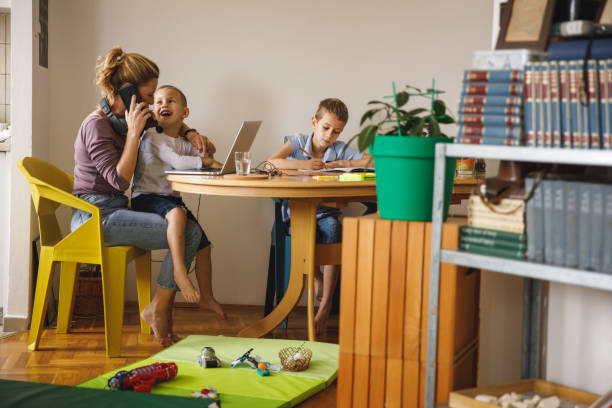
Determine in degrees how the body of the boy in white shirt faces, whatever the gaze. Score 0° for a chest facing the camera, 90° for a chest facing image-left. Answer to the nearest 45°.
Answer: approximately 315°

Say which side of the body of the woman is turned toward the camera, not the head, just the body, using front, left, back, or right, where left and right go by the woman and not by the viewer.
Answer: right

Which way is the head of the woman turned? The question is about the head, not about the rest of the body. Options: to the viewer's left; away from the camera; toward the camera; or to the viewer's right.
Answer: to the viewer's right

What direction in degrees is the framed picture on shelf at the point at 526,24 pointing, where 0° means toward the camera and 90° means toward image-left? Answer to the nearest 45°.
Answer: approximately 0°

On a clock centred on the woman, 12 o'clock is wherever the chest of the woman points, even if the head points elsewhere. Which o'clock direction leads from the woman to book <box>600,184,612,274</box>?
The book is roughly at 2 o'clock from the woman.

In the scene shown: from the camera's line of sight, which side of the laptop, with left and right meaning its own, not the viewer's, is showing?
left

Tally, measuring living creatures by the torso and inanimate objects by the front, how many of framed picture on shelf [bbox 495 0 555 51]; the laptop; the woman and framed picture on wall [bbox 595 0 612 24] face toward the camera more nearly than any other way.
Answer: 2

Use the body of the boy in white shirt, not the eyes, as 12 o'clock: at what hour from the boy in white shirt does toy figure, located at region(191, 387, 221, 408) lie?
The toy figure is roughly at 1 o'clock from the boy in white shirt.
